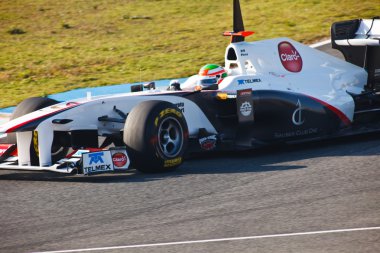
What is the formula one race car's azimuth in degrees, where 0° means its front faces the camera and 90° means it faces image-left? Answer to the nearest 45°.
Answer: approximately 45°
